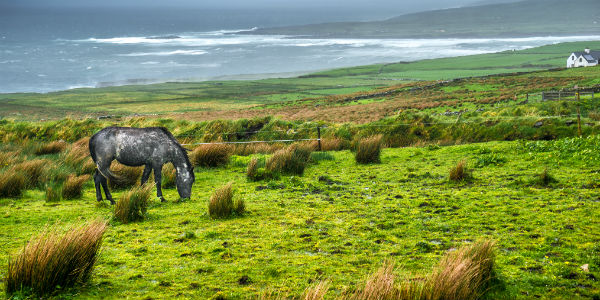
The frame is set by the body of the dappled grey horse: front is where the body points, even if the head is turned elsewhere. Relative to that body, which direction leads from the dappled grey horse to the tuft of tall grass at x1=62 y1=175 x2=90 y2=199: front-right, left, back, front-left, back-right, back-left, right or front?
back-left

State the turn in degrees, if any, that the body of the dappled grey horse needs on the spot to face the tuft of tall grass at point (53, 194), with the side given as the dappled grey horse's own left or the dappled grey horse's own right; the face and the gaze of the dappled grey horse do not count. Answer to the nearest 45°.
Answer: approximately 135° to the dappled grey horse's own left

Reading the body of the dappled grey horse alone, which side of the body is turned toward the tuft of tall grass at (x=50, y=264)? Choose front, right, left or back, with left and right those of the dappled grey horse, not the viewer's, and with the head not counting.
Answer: right

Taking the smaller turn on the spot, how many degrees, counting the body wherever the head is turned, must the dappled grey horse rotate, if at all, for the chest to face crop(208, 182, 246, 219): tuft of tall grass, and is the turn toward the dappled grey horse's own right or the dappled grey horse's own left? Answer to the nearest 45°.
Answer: approximately 45° to the dappled grey horse's own right

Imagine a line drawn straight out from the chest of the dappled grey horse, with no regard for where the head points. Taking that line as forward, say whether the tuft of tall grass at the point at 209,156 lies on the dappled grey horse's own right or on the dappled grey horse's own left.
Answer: on the dappled grey horse's own left

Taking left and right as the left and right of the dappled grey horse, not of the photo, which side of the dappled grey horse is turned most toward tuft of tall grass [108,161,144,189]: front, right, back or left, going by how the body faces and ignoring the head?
left

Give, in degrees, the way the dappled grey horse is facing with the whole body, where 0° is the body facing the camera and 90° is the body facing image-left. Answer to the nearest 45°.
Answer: approximately 270°

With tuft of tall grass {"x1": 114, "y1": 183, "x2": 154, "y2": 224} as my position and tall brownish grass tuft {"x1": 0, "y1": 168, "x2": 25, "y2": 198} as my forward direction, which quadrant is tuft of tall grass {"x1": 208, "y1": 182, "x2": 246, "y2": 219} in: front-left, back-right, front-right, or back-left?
back-right

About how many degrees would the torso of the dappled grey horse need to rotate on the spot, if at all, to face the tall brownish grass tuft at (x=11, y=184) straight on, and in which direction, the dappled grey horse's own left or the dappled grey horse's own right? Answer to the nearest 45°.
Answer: approximately 135° to the dappled grey horse's own left
